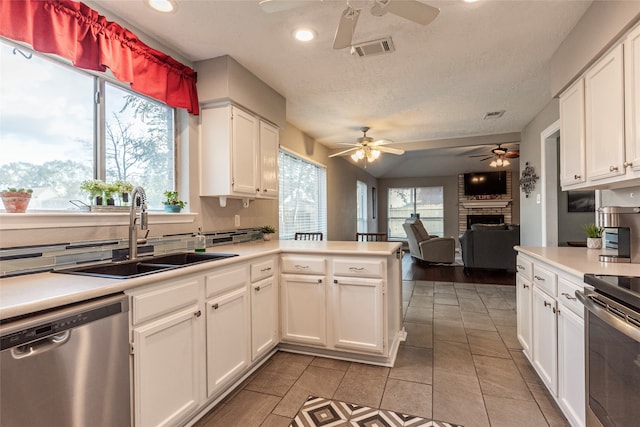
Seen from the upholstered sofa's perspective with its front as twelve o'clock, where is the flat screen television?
The flat screen television is roughly at 12 o'clock from the upholstered sofa.

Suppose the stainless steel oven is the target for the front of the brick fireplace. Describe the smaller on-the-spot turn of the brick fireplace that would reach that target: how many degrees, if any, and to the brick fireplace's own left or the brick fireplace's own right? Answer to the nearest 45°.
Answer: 0° — it already faces it

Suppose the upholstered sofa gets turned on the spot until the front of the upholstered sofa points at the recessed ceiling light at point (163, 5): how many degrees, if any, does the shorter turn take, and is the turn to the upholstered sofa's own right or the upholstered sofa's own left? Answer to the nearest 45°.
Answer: approximately 180°

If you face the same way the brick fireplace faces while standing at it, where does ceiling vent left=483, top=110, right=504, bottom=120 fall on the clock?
The ceiling vent is roughly at 12 o'clock from the brick fireplace.

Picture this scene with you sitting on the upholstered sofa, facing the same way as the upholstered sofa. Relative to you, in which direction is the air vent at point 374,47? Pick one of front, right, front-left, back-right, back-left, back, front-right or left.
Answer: back

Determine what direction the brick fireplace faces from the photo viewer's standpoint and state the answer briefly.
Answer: facing the viewer

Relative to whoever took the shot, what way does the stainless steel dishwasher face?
facing the viewer and to the right of the viewer

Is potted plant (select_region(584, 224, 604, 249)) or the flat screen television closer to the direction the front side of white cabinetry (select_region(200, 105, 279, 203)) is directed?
the potted plant

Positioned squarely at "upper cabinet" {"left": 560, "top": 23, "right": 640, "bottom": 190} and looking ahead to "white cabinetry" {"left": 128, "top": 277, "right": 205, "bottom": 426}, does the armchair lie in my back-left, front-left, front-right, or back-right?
back-right

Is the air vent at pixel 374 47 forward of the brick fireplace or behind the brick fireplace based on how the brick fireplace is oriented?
forward

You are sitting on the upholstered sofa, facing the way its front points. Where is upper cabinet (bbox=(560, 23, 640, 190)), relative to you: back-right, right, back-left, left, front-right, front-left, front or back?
back

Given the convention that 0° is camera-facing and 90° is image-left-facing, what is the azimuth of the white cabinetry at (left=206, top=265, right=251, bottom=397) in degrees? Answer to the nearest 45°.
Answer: approximately 315°

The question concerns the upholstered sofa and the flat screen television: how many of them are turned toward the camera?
1

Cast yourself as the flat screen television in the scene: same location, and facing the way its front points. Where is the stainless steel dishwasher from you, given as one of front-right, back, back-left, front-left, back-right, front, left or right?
front
